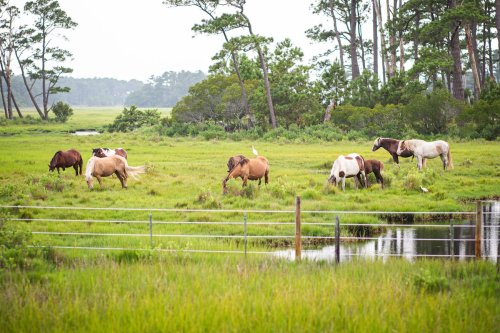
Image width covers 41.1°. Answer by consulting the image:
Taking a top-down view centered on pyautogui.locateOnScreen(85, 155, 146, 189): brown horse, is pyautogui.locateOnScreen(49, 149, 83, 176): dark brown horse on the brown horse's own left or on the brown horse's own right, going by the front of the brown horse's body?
on the brown horse's own right

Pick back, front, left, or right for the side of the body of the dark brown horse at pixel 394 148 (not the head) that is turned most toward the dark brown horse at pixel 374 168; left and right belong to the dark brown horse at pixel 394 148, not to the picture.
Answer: left

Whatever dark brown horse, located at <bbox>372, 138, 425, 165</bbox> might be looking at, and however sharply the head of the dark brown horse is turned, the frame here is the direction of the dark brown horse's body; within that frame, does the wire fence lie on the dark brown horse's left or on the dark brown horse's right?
on the dark brown horse's left

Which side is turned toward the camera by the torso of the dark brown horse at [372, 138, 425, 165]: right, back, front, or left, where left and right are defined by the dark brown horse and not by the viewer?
left

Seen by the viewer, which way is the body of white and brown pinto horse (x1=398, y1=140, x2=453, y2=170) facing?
to the viewer's left

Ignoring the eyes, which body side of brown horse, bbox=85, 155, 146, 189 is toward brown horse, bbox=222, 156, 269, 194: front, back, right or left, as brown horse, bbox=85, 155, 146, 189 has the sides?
back

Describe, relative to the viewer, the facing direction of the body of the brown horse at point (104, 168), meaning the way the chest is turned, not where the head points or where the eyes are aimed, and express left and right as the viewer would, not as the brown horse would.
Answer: facing to the left of the viewer

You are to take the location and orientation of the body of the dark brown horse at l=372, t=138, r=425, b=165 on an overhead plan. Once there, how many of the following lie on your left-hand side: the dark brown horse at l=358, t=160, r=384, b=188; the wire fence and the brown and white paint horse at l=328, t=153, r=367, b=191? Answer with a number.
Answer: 3

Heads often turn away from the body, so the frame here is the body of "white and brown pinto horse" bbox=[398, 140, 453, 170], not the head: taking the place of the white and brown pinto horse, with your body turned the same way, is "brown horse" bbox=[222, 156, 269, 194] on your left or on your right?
on your left
